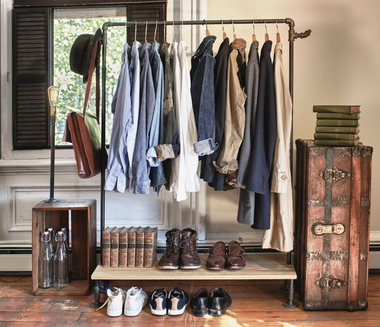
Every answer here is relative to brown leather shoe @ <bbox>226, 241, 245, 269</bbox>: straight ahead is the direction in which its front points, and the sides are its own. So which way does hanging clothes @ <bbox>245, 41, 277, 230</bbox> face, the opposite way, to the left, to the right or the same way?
to the right

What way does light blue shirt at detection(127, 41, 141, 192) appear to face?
to the viewer's left

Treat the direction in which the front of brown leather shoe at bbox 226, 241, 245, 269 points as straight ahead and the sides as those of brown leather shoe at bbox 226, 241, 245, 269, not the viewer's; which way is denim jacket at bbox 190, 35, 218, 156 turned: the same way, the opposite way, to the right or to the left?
to the right

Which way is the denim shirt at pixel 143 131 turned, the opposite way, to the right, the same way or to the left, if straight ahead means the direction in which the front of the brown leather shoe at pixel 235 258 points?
to the right

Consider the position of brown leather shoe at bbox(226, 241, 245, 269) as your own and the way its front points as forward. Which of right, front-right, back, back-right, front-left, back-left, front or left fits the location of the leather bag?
right

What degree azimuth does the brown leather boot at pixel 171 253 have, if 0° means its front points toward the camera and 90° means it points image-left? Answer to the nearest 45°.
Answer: approximately 45°
